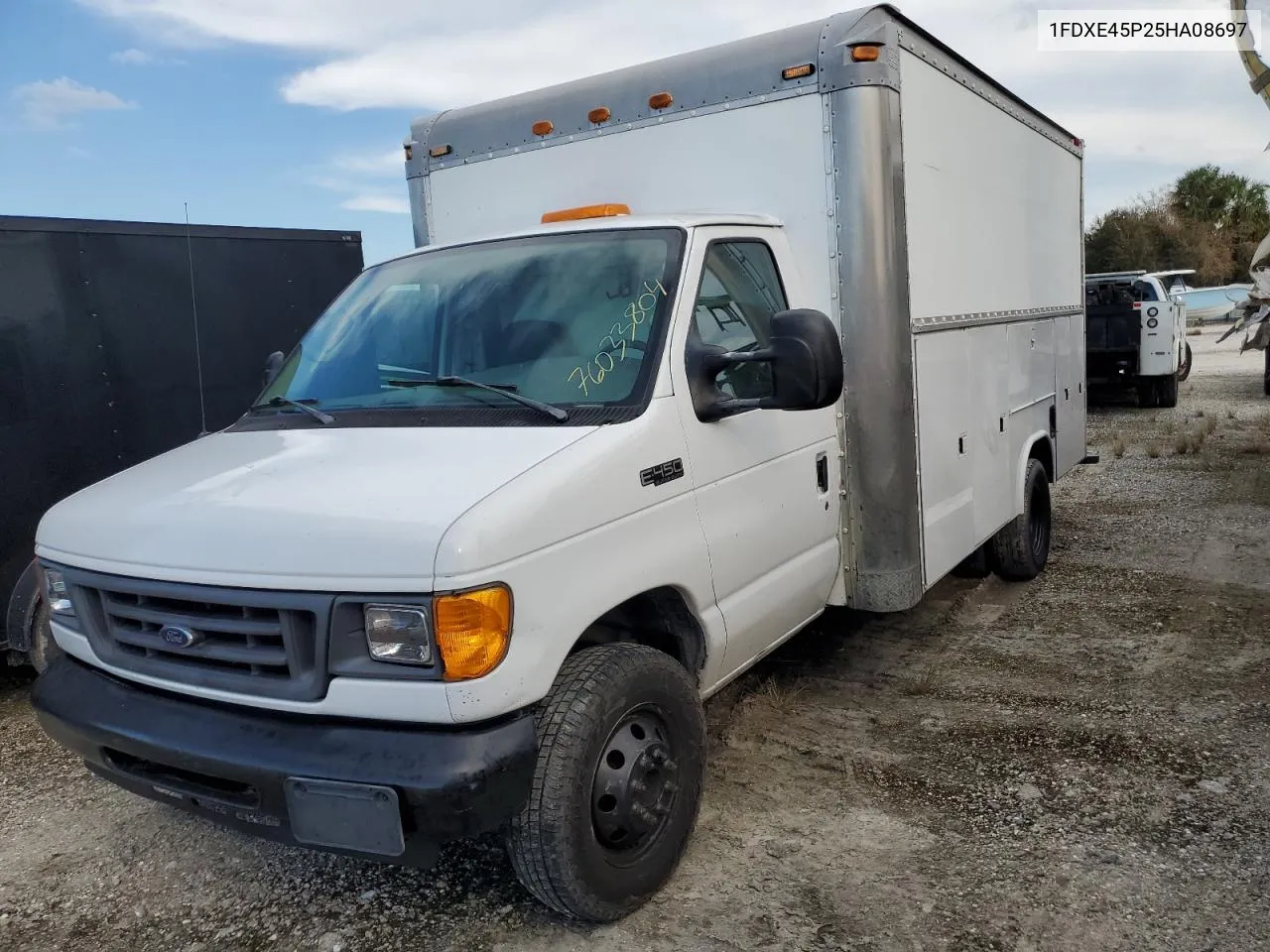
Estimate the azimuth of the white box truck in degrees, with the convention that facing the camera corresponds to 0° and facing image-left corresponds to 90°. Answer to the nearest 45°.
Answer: approximately 45°

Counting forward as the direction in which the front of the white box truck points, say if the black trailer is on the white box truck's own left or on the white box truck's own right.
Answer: on the white box truck's own right

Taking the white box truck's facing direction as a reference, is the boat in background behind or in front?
behind

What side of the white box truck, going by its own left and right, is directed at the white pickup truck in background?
back
